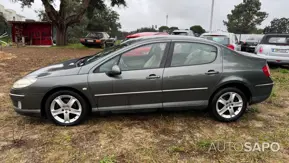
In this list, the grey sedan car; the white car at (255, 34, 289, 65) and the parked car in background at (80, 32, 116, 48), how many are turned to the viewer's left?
1

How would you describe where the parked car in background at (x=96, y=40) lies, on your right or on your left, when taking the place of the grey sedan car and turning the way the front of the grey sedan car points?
on your right

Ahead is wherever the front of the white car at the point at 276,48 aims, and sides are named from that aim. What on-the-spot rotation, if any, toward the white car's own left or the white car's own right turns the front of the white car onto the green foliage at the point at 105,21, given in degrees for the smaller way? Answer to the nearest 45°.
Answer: approximately 45° to the white car's own left

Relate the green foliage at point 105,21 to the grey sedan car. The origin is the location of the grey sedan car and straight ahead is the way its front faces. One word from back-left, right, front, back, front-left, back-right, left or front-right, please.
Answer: right

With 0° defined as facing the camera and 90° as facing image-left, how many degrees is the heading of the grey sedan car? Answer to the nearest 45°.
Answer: approximately 90°

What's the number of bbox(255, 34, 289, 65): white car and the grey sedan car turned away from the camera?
1

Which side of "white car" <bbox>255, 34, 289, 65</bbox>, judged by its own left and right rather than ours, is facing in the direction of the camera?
back

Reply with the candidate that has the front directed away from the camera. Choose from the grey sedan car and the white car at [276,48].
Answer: the white car

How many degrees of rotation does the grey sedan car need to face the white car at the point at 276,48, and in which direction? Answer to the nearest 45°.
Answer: approximately 135° to its right
